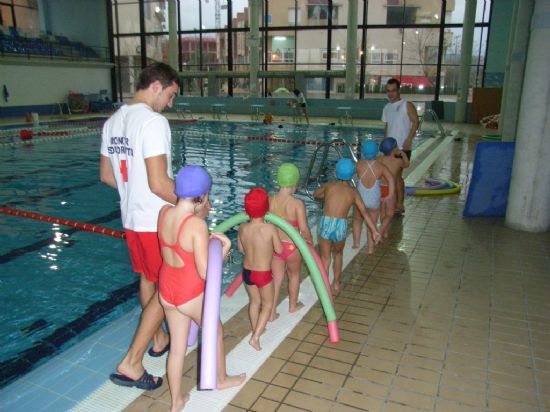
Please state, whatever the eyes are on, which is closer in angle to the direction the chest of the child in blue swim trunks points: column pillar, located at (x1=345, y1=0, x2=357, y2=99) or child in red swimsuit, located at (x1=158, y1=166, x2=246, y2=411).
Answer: the column pillar

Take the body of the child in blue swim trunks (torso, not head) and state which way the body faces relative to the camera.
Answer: away from the camera

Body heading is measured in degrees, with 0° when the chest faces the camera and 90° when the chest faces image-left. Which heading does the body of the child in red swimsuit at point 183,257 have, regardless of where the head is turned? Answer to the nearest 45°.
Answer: approximately 225°

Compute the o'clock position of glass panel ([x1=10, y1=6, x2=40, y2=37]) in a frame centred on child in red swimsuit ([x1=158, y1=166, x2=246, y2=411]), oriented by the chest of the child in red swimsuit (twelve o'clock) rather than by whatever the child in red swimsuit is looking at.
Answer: The glass panel is roughly at 10 o'clock from the child in red swimsuit.

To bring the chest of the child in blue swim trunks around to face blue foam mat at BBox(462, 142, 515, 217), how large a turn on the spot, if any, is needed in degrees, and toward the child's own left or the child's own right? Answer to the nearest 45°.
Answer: approximately 45° to the child's own right

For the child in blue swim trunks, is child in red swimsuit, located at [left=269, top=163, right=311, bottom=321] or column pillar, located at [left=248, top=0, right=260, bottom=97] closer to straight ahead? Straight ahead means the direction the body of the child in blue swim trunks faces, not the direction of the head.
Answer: the column pillar
